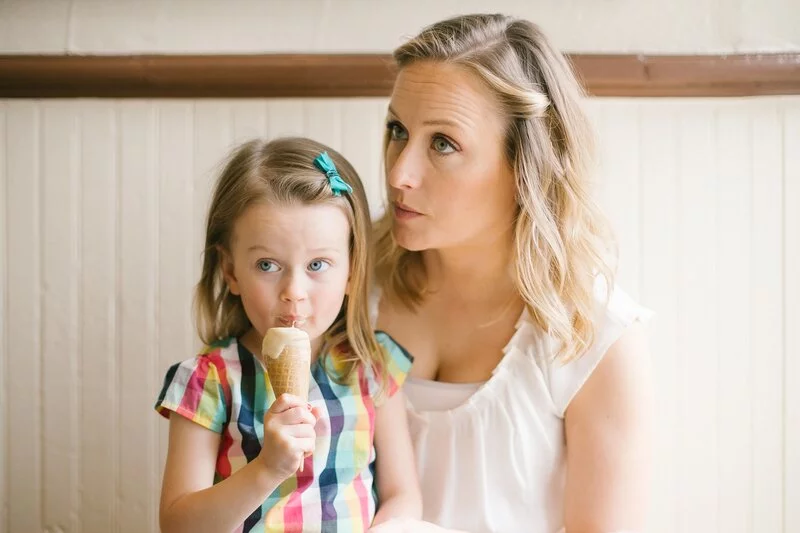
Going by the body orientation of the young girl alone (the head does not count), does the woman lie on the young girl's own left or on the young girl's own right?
on the young girl's own left

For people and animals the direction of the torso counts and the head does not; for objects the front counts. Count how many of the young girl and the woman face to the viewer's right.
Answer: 0

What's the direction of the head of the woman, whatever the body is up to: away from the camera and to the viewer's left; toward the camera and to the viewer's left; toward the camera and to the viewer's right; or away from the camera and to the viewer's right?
toward the camera and to the viewer's left

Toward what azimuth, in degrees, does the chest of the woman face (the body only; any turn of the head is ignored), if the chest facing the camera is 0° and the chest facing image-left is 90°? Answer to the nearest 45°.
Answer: approximately 45°

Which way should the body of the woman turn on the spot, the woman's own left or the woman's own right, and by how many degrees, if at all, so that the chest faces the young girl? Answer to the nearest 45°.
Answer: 0° — they already face them

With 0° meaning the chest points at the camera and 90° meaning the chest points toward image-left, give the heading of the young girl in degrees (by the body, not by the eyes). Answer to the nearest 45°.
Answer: approximately 0°
